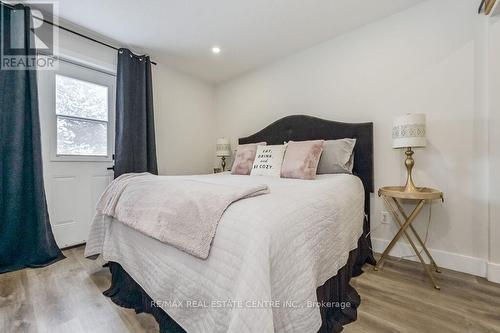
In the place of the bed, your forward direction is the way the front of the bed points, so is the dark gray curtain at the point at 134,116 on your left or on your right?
on your right

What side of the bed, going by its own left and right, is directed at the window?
right

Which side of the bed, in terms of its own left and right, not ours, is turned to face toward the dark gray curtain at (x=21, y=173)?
right

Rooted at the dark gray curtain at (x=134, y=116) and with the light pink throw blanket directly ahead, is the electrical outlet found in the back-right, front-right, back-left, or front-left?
front-left

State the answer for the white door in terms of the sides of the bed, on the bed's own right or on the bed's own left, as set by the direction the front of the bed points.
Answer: on the bed's own right

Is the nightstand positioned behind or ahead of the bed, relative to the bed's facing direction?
behind

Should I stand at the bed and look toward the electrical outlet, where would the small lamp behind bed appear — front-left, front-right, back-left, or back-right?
front-left

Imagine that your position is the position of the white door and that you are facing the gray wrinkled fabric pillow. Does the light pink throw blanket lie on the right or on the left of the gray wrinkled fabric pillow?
right

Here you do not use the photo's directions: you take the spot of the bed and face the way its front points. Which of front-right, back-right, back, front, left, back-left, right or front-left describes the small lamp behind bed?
back-right

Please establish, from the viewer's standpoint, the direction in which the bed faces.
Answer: facing the viewer and to the left of the viewer

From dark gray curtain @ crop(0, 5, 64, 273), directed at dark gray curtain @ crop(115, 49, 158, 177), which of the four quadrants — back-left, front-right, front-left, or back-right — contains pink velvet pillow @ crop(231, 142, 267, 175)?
front-right

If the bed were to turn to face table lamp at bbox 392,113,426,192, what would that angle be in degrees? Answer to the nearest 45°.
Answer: approximately 180°
